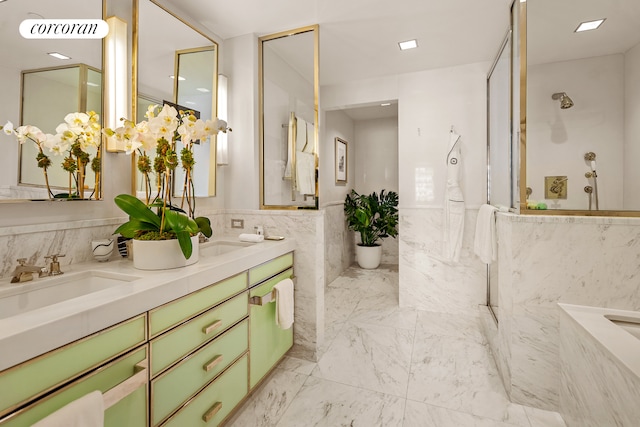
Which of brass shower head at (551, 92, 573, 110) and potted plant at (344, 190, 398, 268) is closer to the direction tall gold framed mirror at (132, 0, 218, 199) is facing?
the brass shower head

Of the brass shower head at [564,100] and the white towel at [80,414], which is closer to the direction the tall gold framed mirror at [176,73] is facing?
the brass shower head

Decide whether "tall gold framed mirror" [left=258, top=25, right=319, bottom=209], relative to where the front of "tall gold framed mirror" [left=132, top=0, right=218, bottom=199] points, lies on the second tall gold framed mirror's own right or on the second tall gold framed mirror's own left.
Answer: on the second tall gold framed mirror's own left

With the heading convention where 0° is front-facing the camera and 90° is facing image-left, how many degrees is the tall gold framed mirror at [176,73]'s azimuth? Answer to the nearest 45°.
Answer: approximately 315°

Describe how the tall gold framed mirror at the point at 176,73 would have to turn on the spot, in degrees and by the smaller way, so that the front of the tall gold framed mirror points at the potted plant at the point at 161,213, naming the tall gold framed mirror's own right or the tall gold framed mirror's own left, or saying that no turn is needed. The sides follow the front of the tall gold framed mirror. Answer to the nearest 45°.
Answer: approximately 45° to the tall gold framed mirror's own right

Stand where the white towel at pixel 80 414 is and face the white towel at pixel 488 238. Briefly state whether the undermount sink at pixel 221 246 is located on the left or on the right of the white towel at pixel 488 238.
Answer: left

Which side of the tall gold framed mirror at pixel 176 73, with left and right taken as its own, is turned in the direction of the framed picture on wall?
left

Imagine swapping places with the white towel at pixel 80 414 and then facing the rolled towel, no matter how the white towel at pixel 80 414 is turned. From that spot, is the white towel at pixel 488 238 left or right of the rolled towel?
right
